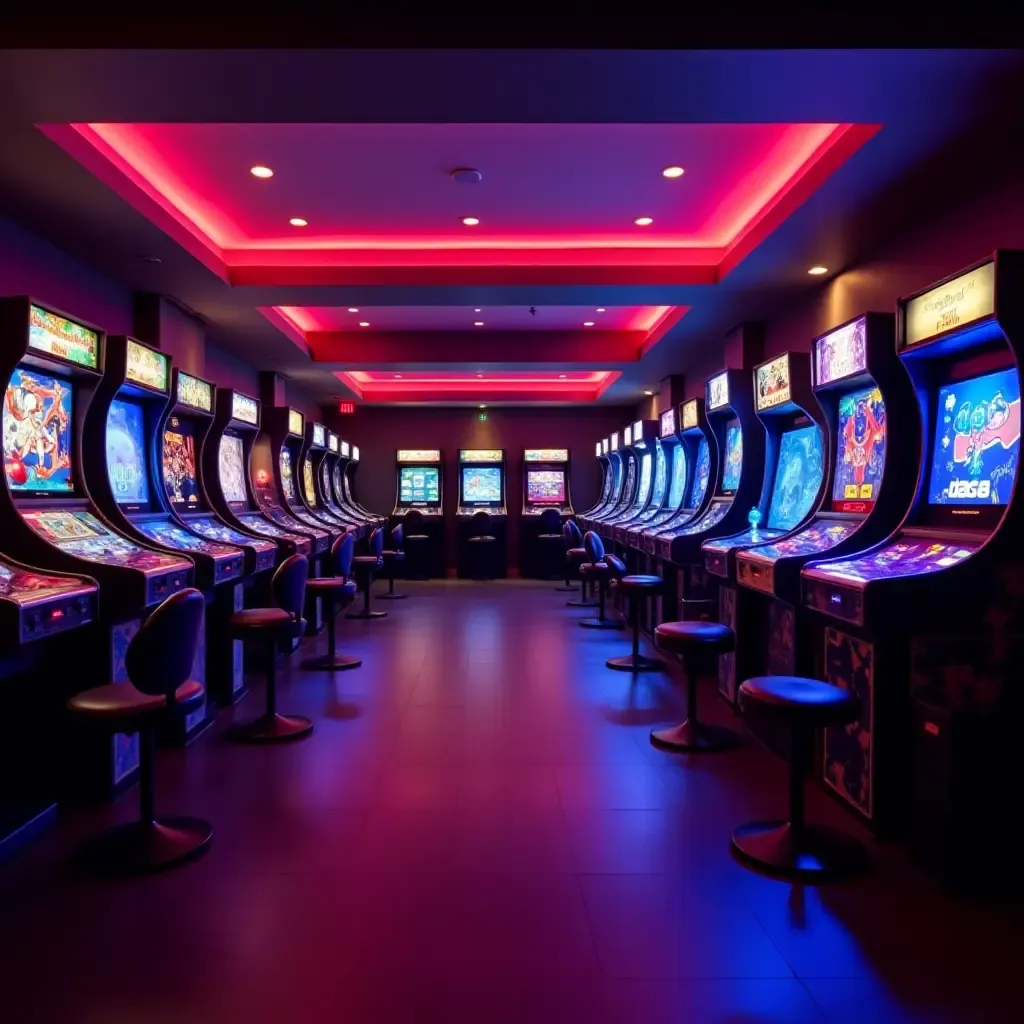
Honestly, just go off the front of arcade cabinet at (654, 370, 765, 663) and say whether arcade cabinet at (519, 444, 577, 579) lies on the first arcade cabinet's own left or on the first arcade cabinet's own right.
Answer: on the first arcade cabinet's own right

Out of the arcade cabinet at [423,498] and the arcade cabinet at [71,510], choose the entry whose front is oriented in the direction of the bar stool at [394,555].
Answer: the arcade cabinet at [423,498]

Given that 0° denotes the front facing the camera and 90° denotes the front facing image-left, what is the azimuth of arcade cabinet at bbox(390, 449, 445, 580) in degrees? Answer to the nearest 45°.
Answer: approximately 0°

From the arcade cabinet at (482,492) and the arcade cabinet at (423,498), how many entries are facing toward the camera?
2

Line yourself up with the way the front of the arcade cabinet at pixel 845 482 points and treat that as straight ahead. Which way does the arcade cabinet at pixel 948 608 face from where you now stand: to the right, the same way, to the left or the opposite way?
the same way

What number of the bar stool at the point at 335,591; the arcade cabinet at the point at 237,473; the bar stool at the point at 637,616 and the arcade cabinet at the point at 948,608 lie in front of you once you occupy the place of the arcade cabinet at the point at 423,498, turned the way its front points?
4

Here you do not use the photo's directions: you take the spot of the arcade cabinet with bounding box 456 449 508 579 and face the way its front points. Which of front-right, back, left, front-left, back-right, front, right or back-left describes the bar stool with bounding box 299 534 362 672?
front

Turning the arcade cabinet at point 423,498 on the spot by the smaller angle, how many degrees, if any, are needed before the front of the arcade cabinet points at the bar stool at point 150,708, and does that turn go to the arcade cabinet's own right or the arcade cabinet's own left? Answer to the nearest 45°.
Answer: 0° — it already faces it

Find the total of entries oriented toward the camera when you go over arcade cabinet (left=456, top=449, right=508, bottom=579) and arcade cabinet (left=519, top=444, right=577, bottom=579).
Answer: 2

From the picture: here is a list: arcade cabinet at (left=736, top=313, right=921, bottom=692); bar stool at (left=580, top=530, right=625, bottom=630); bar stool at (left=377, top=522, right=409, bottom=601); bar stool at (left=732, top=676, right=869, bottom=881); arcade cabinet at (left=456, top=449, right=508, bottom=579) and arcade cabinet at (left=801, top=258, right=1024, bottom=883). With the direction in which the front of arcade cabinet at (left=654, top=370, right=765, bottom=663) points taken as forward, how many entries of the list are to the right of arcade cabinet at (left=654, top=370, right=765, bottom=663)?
3

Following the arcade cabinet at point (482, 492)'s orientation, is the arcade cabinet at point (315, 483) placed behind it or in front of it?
in front

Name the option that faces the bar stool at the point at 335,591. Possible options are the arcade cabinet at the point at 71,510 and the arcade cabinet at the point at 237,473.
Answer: the arcade cabinet at the point at 237,473

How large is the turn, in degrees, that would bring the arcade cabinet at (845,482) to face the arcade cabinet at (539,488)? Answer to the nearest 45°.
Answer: approximately 90° to its right

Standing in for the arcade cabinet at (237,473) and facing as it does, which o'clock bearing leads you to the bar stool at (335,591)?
The bar stool is roughly at 12 o'clock from the arcade cabinet.

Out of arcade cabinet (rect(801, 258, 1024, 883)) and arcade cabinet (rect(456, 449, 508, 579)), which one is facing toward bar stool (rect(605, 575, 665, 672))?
arcade cabinet (rect(456, 449, 508, 579))

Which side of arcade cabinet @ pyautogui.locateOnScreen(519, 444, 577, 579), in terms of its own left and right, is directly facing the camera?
front

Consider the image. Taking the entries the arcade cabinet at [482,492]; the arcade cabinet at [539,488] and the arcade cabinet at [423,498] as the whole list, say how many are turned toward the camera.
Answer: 3

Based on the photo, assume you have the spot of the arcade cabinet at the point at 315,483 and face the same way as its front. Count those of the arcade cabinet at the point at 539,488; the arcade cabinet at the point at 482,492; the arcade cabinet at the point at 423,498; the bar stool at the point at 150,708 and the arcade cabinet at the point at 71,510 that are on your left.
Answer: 3

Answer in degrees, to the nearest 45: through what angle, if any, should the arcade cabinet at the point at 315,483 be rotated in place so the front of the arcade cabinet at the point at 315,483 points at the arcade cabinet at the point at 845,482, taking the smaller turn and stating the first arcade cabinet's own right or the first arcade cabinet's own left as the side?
0° — it already faces it

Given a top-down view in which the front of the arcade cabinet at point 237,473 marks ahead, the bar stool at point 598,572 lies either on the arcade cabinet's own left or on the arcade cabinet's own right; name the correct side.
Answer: on the arcade cabinet's own left

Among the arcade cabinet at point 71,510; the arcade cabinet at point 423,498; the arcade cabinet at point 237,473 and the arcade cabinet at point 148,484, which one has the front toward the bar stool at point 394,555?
the arcade cabinet at point 423,498

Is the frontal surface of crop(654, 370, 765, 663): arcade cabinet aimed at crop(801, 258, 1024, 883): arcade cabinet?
no

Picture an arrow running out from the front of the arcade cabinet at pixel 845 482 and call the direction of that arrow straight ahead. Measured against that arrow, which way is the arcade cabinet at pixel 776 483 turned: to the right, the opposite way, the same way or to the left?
the same way

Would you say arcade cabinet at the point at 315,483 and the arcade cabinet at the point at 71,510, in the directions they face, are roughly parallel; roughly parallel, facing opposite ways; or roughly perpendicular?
roughly parallel
